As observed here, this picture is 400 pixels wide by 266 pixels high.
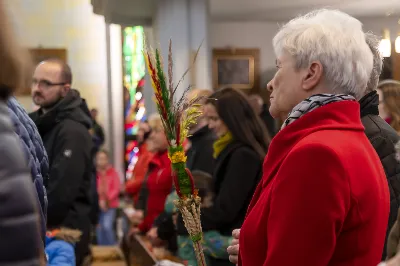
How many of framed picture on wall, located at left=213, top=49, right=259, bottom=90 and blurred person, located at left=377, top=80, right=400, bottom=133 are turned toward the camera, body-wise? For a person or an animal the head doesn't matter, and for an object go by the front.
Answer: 1

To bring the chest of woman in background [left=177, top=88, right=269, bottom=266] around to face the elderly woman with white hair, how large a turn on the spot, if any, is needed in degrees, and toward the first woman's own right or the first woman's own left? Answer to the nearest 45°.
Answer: approximately 90° to the first woman's own left

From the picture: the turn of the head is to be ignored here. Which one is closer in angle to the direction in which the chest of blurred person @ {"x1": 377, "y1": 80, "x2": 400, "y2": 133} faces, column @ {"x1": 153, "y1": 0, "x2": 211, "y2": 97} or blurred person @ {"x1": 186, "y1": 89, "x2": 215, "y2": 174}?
the blurred person

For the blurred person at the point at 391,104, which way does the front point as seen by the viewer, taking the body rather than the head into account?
to the viewer's left

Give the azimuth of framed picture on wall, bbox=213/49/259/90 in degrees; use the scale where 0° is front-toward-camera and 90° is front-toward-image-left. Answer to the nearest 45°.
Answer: approximately 0°

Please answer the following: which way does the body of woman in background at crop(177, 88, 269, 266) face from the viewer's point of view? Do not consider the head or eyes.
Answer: to the viewer's left

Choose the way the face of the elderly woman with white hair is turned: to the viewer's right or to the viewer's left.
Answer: to the viewer's left

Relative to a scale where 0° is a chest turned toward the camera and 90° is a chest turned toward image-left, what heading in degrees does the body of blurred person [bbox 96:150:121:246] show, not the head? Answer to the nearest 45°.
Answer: approximately 45°

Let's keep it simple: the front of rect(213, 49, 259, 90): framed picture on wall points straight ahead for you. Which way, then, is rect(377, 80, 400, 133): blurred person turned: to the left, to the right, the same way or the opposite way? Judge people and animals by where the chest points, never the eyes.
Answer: to the right

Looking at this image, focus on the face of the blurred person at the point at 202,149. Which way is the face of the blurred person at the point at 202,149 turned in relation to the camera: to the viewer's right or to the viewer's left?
to the viewer's left

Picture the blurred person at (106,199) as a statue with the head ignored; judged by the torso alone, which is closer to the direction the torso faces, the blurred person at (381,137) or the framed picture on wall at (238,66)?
the blurred person

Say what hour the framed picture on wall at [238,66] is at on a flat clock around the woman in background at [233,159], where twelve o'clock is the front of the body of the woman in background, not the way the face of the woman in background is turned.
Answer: The framed picture on wall is roughly at 3 o'clock from the woman in background.
